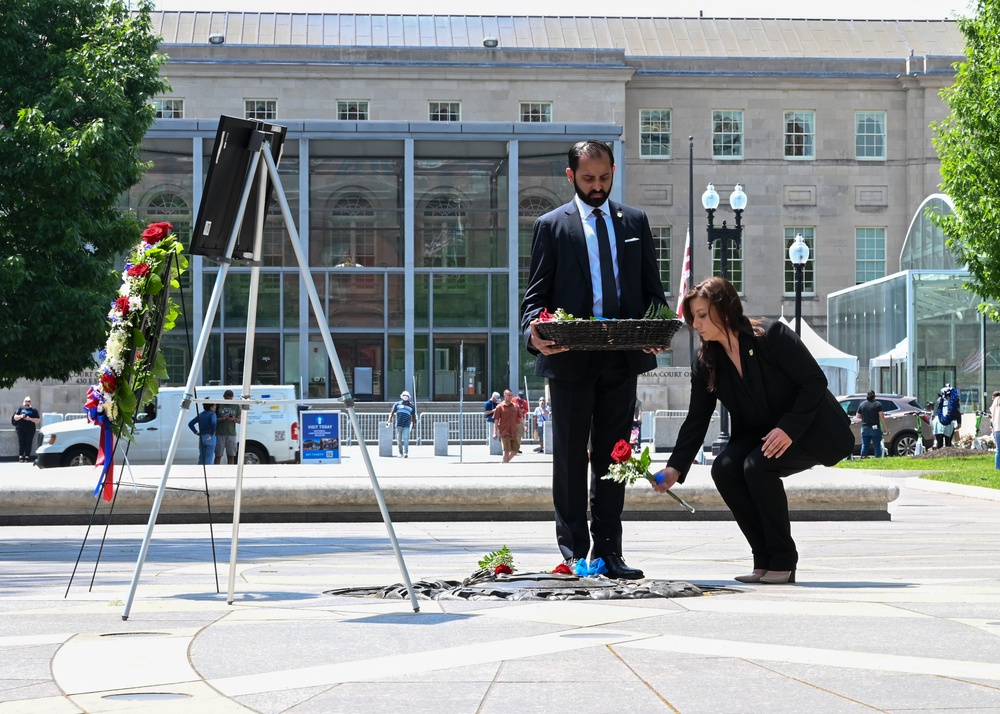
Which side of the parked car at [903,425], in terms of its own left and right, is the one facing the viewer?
left

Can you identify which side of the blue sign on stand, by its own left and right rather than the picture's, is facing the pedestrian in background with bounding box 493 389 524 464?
left

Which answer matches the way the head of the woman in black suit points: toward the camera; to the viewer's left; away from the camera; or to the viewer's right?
to the viewer's left

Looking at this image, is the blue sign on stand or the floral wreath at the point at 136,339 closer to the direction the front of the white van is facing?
the floral wreath

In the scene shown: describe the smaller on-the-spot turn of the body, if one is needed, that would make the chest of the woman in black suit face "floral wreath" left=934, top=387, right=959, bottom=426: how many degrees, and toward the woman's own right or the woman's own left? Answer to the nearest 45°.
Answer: approximately 135° to the woman's own right

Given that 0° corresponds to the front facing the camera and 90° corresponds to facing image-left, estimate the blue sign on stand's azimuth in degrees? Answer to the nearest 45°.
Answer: approximately 0°
